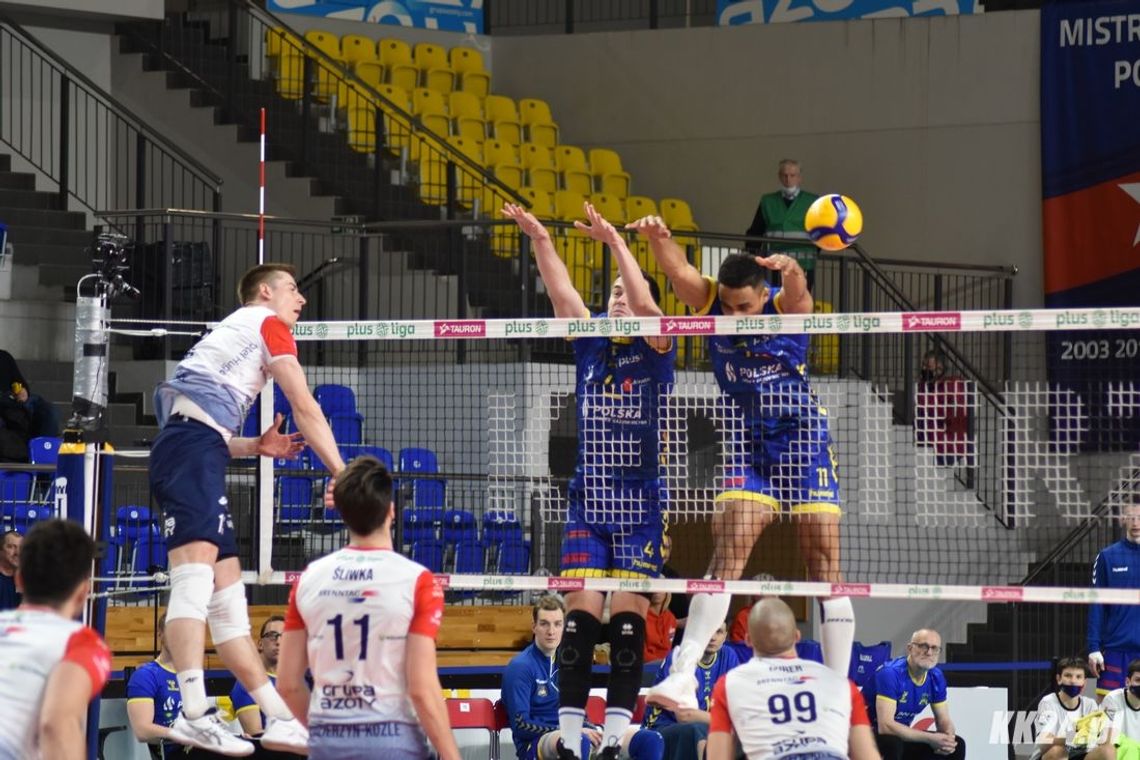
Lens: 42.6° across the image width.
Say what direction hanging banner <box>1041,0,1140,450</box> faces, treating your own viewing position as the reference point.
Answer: facing the viewer

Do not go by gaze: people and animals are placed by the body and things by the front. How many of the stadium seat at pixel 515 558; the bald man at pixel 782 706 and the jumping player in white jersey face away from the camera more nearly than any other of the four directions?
1

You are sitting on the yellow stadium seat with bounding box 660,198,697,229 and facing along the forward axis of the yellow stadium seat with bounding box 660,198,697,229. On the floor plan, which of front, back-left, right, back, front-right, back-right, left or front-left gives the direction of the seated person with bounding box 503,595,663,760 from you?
front-right

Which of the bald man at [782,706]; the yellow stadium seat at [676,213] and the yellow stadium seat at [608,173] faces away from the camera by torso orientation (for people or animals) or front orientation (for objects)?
the bald man

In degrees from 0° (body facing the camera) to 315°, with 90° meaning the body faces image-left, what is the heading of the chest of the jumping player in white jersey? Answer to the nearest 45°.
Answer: approximately 270°

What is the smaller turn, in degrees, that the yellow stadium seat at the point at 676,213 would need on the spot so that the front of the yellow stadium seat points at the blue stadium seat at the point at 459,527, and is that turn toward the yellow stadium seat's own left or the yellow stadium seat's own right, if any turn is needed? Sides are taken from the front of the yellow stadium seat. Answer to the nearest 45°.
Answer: approximately 45° to the yellow stadium seat's own right

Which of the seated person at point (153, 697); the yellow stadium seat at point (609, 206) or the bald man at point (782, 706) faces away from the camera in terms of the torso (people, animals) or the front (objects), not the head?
the bald man

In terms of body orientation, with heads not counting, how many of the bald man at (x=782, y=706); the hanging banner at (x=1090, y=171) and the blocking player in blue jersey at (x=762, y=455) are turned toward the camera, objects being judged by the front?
2

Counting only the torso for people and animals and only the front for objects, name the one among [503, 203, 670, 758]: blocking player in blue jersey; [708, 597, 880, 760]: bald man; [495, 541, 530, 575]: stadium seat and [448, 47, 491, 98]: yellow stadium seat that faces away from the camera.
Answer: the bald man

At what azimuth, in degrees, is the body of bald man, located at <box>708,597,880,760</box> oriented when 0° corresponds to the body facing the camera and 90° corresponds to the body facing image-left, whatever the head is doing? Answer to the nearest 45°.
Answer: approximately 180°

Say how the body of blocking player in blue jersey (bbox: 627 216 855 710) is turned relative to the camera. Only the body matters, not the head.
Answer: toward the camera

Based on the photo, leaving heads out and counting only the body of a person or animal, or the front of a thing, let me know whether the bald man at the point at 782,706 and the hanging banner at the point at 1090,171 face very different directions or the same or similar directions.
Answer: very different directions

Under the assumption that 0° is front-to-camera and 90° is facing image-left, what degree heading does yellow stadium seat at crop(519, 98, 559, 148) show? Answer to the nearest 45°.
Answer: approximately 315°
